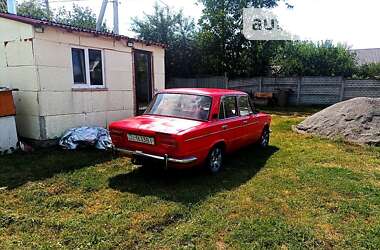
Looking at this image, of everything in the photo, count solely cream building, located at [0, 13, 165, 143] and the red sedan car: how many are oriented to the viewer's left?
0

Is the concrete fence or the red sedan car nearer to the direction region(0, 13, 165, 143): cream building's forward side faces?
the red sedan car

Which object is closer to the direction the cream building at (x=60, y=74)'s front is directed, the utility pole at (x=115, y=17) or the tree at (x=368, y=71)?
the tree

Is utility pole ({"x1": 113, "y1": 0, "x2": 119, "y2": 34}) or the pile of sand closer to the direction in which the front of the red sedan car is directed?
the pile of sand

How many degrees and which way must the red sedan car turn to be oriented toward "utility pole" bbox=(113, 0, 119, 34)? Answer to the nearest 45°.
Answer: approximately 45° to its left

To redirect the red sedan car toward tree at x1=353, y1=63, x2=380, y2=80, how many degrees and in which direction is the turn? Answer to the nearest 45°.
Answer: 0° — it already faces it

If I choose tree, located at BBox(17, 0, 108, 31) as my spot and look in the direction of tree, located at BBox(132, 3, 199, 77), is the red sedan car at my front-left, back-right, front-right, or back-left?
front-right

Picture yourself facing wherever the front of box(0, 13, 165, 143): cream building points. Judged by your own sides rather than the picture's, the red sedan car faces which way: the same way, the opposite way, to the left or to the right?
to the left

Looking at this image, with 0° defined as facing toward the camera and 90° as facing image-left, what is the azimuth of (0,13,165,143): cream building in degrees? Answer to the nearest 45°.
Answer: approximately 315°

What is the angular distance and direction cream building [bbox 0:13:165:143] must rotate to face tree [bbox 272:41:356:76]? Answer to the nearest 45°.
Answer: approximately 90° to its left

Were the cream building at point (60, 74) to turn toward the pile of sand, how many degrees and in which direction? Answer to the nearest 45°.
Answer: approximately 45° to its left

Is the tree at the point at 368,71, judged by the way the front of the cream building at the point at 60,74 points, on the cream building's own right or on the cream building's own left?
on the cream building's own left

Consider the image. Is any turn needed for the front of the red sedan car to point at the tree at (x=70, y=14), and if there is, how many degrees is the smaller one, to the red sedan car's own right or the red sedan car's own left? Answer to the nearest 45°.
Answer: approximately 90° to the red sedan car's own left

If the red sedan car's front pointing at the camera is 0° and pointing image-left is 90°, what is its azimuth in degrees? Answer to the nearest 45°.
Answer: approximately 225°

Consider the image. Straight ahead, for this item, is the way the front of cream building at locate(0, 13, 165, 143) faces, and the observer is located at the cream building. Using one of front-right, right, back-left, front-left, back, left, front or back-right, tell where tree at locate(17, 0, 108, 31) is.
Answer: back-left

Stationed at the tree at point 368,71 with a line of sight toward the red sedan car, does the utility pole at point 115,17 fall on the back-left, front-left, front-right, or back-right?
front-right
